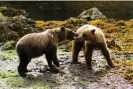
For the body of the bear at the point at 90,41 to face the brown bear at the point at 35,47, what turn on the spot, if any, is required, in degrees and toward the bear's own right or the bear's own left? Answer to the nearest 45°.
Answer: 0° — it already faces it

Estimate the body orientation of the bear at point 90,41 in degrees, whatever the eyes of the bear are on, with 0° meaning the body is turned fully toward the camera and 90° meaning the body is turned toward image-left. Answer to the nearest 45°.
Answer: approximately 45°
